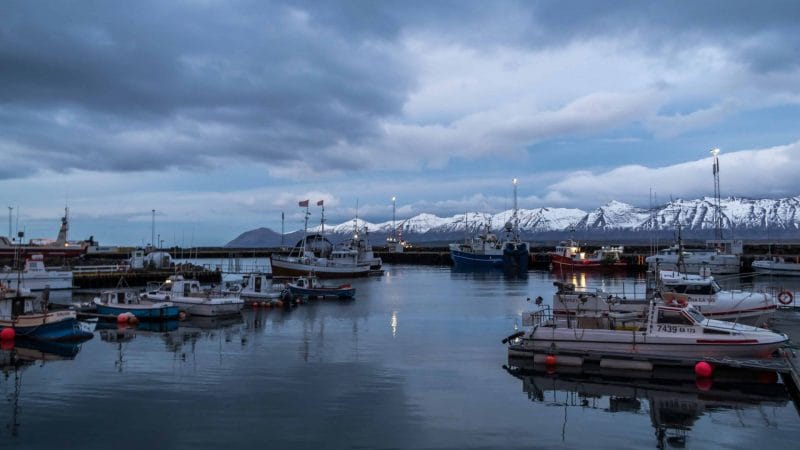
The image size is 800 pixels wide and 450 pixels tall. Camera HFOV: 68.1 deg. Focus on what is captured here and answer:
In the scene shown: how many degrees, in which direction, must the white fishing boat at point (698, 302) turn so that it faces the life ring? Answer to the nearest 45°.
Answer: approximately 45° to its left

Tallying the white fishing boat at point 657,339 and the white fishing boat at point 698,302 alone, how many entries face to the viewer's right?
2

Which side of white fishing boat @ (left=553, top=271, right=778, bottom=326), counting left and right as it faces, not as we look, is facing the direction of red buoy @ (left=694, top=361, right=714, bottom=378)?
right

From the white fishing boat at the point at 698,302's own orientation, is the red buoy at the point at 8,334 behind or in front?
behind

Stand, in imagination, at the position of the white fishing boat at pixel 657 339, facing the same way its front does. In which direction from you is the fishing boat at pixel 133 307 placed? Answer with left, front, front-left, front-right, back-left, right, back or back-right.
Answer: back

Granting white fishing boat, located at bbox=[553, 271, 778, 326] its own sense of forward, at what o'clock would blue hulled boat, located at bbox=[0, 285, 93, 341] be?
The blue hulled boat is roughly at 5 o'clock from the white fishing boat.

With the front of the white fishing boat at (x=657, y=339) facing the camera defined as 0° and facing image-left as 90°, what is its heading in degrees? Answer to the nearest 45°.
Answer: approximately 270°

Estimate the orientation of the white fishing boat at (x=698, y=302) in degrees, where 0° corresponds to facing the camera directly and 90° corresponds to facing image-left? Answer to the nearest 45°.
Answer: approximately 270°

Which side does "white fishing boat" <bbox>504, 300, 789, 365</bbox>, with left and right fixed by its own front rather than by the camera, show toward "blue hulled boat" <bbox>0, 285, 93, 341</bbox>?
back
